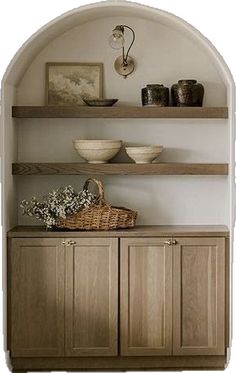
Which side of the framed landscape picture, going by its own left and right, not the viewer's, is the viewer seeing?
front

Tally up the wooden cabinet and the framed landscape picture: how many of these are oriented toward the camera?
2

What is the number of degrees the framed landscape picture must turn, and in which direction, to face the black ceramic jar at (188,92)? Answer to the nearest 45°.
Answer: approximately 90° to its left

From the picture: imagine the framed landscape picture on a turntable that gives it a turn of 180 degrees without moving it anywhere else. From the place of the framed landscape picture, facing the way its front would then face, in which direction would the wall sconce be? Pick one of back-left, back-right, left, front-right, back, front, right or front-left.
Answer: right
